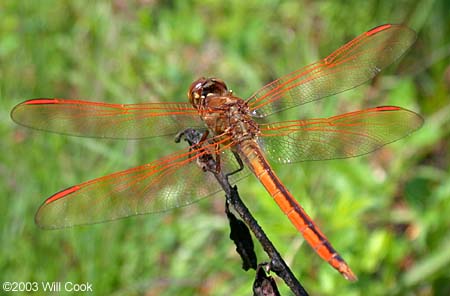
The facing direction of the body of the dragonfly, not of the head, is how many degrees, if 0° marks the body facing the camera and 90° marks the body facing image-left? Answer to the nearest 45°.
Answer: approximately 135°
